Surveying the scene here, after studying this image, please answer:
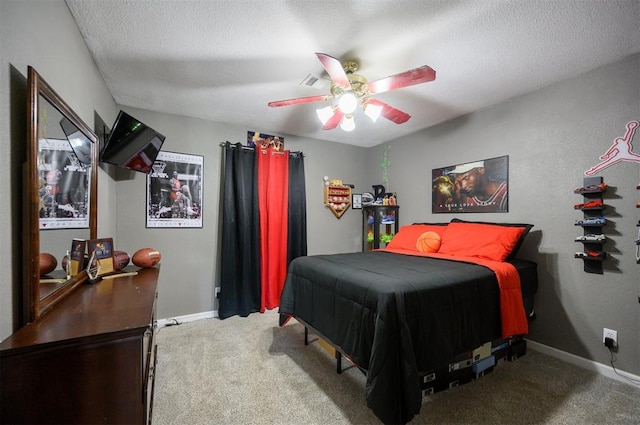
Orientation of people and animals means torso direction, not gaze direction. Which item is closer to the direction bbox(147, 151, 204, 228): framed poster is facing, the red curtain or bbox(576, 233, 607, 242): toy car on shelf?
the toy car on shelf

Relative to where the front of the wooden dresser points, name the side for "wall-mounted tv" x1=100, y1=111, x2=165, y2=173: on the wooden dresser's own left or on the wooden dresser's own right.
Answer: on the wooden dresser's own left

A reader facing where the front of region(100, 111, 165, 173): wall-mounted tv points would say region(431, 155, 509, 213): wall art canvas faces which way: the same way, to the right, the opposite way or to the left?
the opposite way

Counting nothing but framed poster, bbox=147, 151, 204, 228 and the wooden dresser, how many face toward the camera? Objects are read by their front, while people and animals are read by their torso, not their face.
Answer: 1

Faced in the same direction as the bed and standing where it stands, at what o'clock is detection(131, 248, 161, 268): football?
The football is roughly at 1 o'clock from the bed.

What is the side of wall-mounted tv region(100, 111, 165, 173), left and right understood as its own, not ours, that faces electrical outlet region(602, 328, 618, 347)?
front

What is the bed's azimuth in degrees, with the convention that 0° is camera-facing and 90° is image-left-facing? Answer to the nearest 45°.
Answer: approximately 45°

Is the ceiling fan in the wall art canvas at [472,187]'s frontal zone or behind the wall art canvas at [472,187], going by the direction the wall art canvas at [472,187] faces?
frontal zone

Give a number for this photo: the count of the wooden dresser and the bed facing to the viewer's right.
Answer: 1

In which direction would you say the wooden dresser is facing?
to the viewer's right

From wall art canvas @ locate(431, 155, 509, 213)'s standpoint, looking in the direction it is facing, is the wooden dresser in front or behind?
in front

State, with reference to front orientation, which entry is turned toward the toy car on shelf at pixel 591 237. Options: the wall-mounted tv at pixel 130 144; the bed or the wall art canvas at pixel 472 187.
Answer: the wall-mounted tv

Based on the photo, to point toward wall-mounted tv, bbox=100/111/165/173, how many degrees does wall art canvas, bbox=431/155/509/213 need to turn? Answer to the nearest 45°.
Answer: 0° — it already faces it

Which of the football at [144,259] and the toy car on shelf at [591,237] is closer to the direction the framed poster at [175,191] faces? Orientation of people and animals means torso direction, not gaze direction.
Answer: the football
